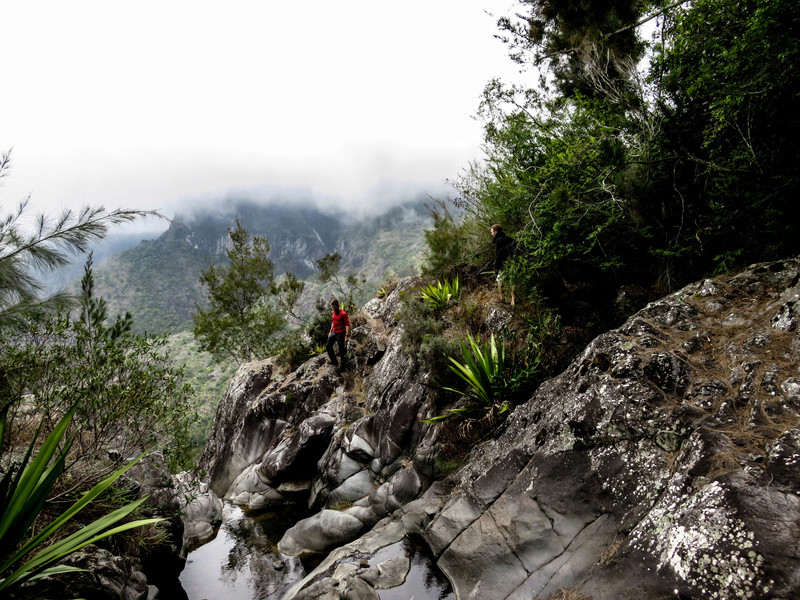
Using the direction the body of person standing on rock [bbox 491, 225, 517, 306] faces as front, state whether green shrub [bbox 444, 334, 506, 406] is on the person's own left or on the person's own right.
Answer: on the person's own left

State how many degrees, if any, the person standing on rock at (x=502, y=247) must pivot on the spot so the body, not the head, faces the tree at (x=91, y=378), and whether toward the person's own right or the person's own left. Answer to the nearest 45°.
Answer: approximately 45° to the person's own left

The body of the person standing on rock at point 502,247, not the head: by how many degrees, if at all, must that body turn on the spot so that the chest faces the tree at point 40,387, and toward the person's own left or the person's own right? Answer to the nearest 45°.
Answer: approximately 45° to the person's own left

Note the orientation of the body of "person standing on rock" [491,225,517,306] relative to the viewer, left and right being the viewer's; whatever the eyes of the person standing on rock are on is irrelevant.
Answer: facing to the left of the viewer
